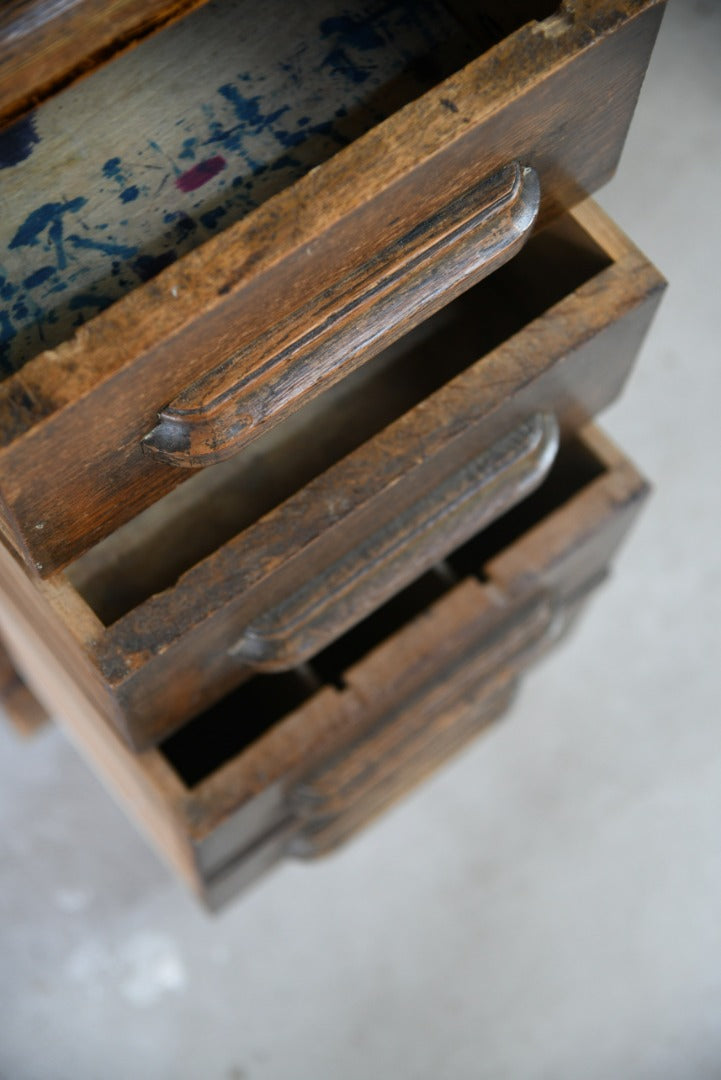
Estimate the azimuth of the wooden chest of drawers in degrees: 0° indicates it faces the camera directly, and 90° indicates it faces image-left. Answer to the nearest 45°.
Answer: approximately 315°
